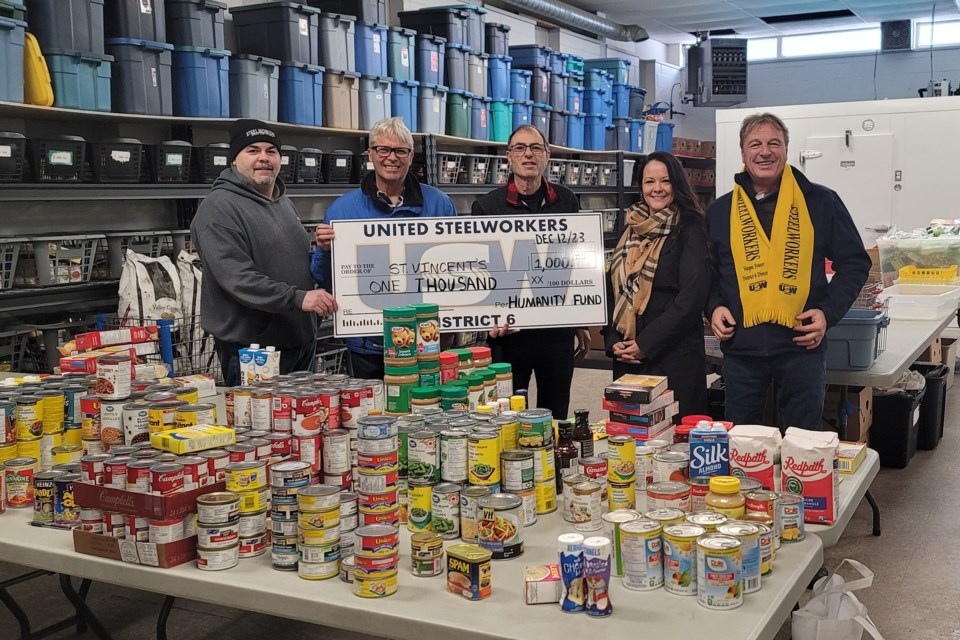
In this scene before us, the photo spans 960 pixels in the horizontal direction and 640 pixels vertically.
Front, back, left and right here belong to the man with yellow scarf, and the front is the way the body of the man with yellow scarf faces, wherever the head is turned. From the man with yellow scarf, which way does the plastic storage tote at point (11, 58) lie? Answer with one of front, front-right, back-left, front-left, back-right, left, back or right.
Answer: right

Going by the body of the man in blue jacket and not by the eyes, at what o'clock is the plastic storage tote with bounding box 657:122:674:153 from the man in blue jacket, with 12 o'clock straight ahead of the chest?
The plastic storage tote is roughly at 7 o'clock from the man in blue jacket.

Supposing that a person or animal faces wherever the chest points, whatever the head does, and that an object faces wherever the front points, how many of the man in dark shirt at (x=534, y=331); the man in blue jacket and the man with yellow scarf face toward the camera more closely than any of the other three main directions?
3

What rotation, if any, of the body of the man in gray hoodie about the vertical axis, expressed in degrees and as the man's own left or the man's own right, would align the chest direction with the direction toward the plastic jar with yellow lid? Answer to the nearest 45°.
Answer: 0° — they already face it

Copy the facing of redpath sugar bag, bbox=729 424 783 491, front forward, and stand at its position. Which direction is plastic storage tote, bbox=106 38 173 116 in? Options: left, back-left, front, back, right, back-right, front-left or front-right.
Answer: right

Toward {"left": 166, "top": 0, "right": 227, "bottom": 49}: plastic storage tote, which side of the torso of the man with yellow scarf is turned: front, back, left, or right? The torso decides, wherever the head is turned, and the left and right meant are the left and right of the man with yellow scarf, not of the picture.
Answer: right

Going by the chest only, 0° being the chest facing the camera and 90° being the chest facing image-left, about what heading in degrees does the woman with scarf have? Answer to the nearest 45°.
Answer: approximately 45°

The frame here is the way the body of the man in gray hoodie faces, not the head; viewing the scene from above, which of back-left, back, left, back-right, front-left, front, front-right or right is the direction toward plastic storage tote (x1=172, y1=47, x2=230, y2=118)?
back-left

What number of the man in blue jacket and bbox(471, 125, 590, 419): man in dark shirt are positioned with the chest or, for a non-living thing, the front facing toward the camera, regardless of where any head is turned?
2

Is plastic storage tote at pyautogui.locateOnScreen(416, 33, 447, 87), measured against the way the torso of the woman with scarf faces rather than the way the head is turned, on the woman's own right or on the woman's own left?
on the woman's own right

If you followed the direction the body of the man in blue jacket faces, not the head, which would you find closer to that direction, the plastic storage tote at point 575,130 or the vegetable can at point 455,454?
the vegetable can

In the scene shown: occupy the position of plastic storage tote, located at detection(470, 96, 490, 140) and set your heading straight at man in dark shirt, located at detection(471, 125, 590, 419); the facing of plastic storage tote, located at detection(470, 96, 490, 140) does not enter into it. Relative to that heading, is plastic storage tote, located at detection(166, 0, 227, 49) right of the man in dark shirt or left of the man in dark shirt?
right

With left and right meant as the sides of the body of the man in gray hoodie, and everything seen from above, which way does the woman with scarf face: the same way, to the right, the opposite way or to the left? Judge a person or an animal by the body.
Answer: to the right
